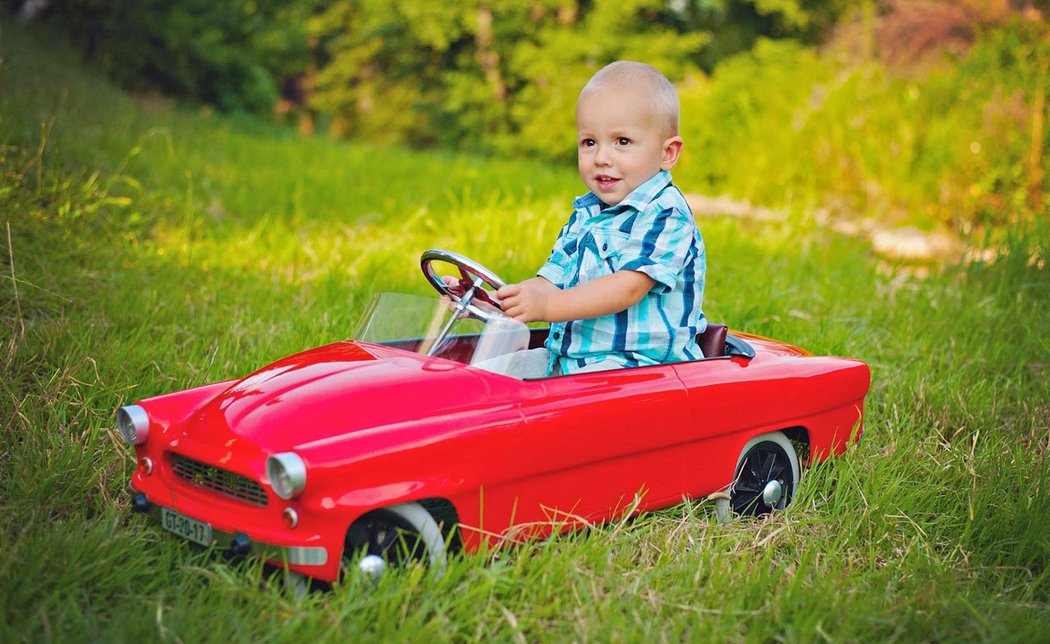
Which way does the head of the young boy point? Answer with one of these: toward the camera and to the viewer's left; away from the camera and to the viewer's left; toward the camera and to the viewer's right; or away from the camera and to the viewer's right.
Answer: toward the camera and to the viewer's left

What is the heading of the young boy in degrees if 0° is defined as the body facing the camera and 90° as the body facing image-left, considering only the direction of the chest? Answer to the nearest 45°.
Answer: approximately 45°

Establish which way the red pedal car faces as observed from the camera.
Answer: facing the viewer and to the left of the viewer
